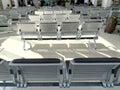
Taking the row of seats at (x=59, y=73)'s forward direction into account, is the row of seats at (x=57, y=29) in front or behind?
in front

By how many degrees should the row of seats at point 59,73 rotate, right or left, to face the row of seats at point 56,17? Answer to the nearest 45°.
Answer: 0° — it already faces it

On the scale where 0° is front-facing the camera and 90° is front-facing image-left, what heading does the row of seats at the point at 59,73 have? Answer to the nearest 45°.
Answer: approximately 180°
